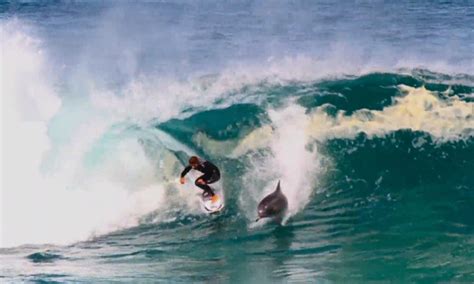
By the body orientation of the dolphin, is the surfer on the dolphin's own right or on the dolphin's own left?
on the dolphin's own right
